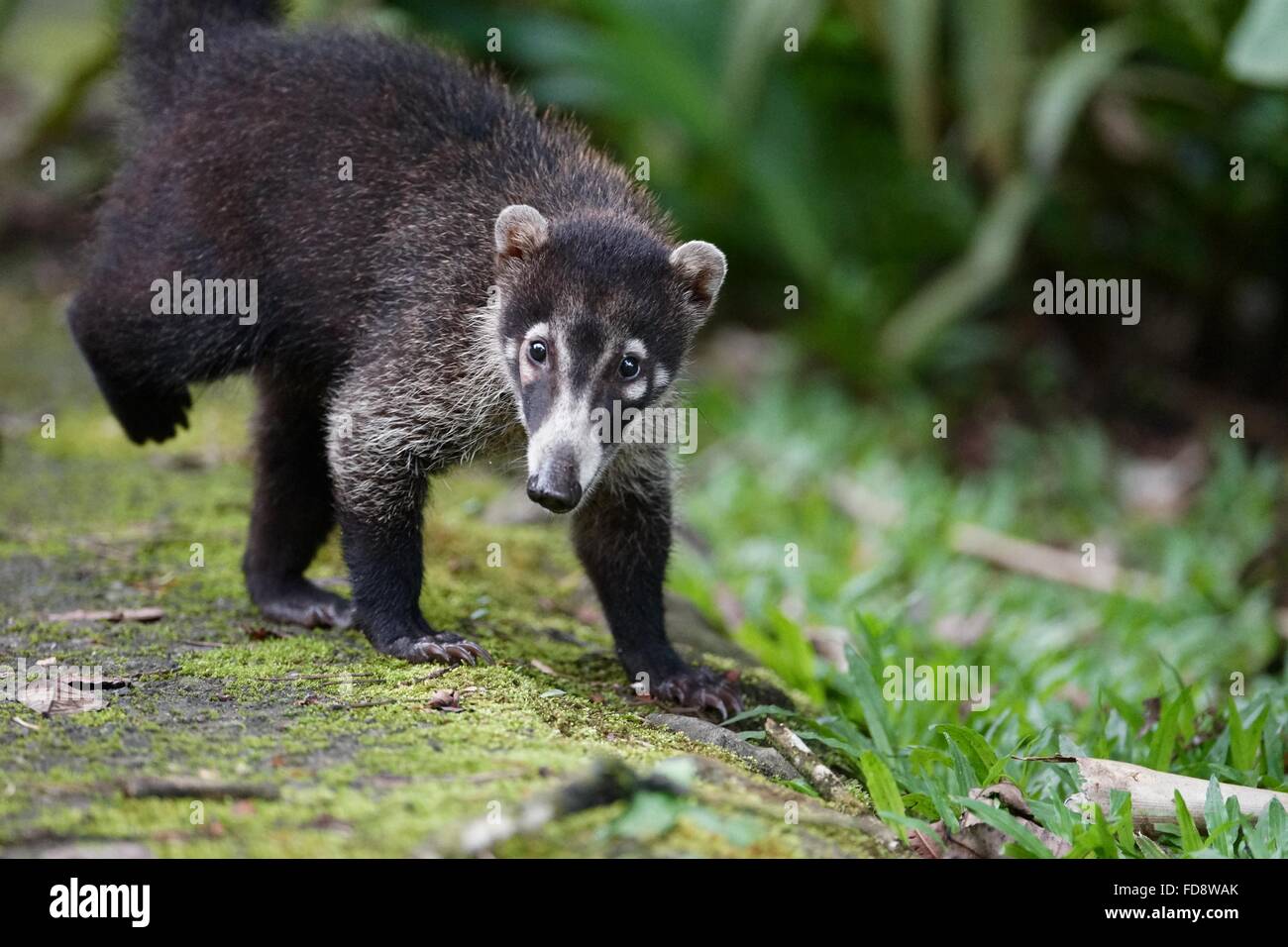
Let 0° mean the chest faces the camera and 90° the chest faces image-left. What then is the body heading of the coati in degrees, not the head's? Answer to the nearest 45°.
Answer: approximately 315°

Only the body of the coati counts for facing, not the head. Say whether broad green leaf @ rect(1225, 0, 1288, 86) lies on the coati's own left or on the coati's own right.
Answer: on the coati's own left
